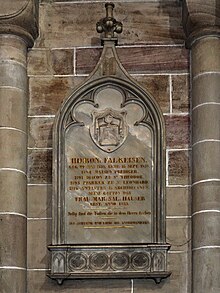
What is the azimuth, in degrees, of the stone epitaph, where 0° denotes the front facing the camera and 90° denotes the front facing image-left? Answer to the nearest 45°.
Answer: approximately 0°

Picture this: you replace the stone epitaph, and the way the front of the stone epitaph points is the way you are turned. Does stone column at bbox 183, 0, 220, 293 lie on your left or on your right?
on your left
